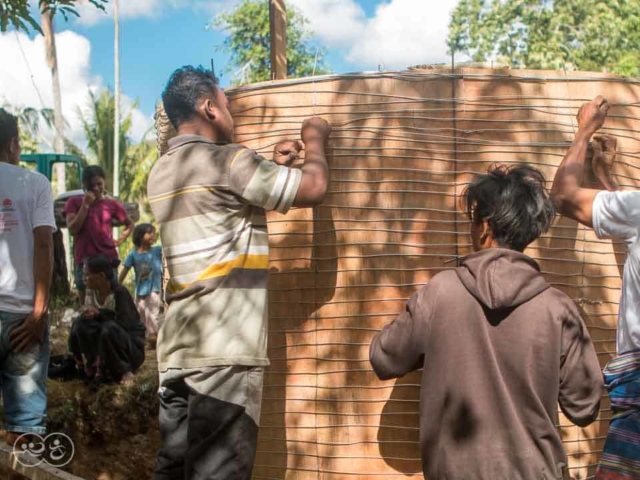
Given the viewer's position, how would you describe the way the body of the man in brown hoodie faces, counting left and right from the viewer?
facing away from the viewer

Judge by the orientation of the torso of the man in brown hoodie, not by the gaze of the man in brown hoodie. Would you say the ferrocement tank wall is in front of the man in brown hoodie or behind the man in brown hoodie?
in front

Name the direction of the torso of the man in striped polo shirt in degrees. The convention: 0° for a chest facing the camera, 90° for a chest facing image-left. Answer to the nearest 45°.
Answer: approximately 225°

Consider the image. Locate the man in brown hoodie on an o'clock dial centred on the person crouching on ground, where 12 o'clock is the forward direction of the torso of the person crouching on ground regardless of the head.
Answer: The man in brown hoodie is roughly at 10 o'clock from the person crouching on ground.

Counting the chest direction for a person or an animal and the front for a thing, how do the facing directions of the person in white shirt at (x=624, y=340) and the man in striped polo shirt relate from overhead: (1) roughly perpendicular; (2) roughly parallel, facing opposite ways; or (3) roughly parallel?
roughly perpendicular

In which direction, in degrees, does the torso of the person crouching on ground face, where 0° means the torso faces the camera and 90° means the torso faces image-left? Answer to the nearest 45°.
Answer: approximately 45°

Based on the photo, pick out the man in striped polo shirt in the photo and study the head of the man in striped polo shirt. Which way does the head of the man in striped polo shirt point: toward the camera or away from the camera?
away from the camera
